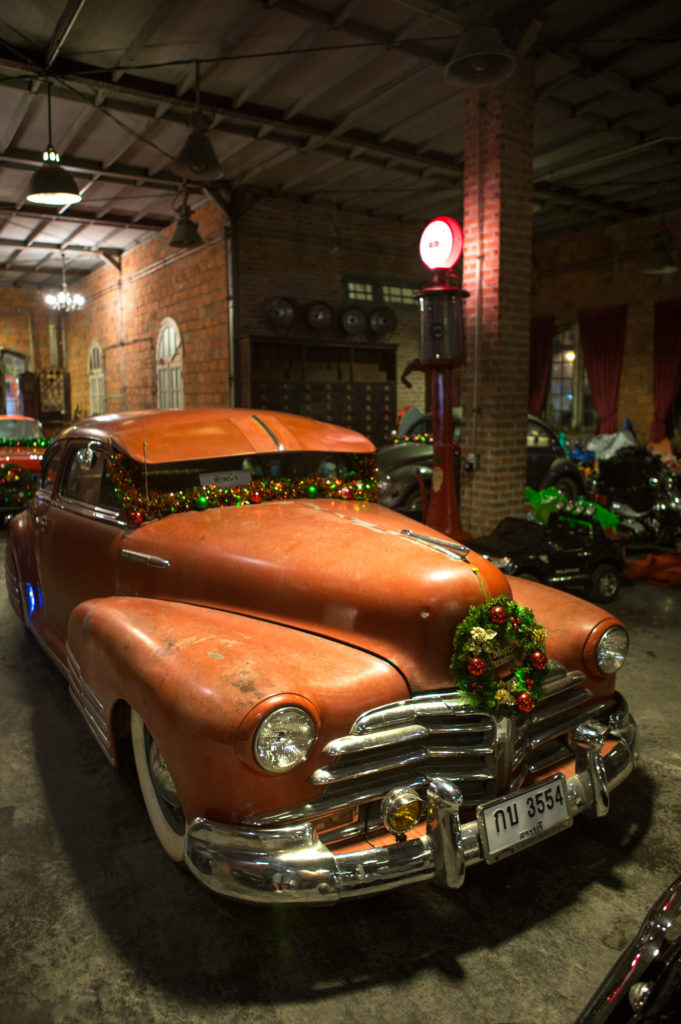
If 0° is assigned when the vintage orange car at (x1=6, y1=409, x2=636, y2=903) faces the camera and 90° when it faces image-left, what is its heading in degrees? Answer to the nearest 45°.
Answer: approximately 315°

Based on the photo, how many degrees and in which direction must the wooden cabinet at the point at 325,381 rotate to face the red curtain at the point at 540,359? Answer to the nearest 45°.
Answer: approximately 135° to its left

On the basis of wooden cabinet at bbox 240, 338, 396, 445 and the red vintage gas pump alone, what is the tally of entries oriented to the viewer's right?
0

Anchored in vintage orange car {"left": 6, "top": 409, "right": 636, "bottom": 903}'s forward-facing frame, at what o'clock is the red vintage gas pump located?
The red vintage gas pump is roughly at 8 o'clock from the vintage orange car.

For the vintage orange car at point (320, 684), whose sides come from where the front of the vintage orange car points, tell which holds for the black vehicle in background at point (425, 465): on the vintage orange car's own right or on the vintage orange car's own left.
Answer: on the vintage orange car's own left

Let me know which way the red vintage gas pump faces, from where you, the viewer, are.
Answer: facing the viewer and to the left of the viewer

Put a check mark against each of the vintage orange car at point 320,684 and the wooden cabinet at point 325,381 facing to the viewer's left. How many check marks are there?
0

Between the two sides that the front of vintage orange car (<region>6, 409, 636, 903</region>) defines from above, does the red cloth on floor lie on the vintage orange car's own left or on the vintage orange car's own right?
on the vintage orange car's own left

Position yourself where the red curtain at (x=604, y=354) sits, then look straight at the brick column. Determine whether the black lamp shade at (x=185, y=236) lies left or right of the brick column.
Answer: right

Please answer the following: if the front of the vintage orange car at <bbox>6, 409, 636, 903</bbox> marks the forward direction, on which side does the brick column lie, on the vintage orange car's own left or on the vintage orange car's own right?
on the vintage orange car's own left

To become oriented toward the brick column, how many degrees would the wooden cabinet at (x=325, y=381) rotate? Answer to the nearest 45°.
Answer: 0° — it already faces it

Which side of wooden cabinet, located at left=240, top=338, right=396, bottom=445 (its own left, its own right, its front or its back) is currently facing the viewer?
front

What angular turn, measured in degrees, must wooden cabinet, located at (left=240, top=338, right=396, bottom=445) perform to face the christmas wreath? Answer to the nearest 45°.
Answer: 0° — it already faces it
